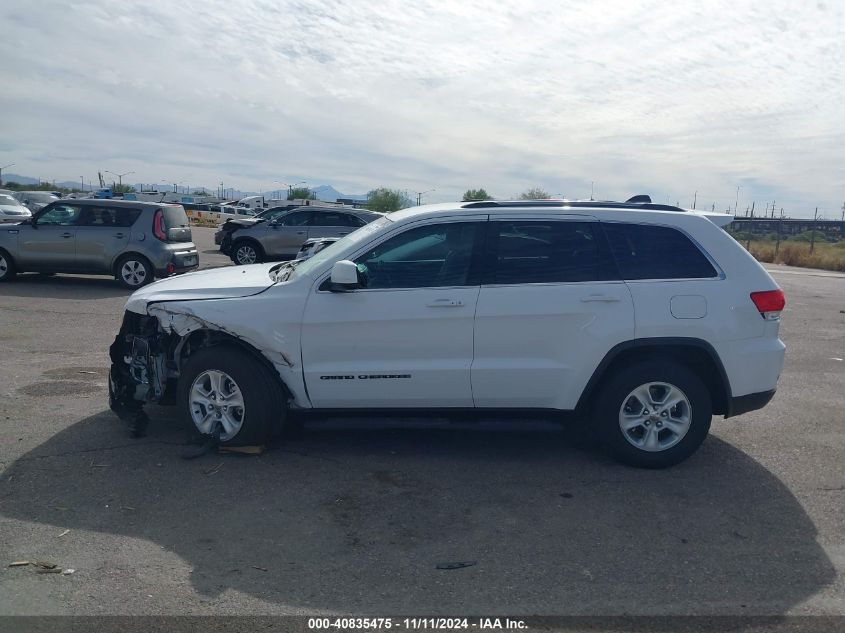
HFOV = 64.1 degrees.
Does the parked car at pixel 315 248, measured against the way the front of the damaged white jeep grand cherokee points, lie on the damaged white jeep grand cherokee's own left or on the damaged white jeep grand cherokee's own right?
on the damaged white jeep grand cherokee's own right

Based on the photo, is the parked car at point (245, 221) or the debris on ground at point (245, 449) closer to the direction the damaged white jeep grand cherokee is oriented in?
the debris on ground

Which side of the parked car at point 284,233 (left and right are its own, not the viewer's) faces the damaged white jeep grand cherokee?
left

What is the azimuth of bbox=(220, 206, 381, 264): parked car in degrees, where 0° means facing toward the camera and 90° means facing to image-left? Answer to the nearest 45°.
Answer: approximately 90°

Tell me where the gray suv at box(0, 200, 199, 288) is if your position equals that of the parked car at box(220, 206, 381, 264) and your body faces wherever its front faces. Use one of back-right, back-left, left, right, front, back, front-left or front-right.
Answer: front-left

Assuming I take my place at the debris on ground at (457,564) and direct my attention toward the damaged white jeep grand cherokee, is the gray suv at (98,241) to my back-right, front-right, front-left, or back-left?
front-left

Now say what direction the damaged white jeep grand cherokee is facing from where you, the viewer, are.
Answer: facing to the left of the viewer

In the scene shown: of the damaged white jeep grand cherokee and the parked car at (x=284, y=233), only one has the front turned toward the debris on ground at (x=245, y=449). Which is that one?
the damaged white jeep grand cherokee

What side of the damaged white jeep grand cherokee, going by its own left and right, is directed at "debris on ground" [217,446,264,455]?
front

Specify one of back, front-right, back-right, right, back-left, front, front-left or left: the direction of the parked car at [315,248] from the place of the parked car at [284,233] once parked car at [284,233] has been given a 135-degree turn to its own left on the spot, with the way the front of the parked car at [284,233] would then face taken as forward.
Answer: front-right
